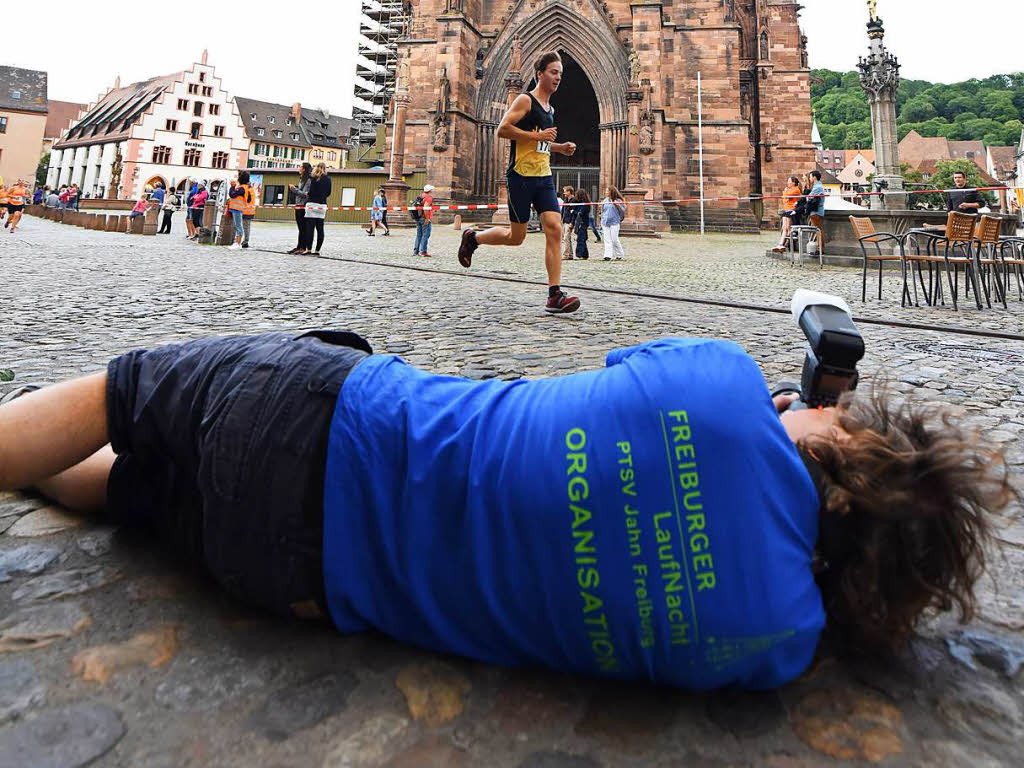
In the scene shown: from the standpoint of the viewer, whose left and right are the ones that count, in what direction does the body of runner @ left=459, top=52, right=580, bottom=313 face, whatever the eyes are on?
facing the viewer and to the right of the viewer

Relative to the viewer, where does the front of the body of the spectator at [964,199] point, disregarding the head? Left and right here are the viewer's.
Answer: facing the viewer and to the left of the viewer

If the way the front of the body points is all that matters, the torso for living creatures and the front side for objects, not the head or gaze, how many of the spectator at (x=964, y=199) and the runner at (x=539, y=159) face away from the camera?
0

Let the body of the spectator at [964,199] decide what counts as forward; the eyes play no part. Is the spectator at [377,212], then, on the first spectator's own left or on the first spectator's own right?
on the first spectator's own right

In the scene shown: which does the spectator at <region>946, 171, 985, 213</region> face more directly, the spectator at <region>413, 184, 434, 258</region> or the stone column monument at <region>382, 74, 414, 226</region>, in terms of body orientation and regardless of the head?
the spectator

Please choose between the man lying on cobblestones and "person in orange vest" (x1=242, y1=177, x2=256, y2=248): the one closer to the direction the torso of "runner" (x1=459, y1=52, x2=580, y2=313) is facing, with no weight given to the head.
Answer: the man lying on cobblestones

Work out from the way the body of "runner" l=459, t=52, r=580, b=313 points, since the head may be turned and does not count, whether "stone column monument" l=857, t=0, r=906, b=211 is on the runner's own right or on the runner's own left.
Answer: on the runner's own left

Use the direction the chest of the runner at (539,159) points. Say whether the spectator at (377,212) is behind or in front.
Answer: behind
